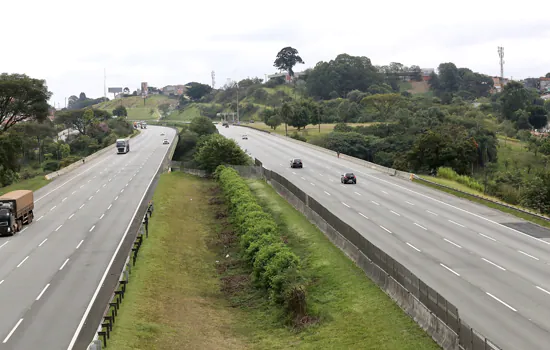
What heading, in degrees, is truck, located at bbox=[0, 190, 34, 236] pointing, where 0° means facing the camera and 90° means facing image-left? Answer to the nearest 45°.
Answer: approximately 45°

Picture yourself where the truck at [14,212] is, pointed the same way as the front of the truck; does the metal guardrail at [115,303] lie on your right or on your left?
on your left

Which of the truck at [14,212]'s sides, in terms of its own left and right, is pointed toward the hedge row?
left
